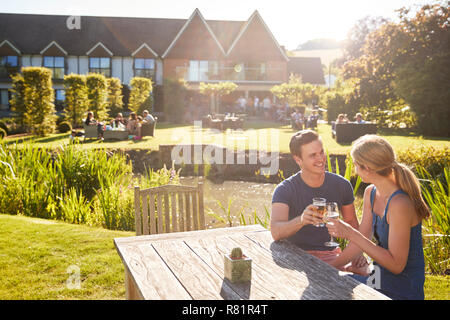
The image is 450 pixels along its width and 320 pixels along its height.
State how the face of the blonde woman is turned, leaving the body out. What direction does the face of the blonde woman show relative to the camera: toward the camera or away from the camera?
away from the camera

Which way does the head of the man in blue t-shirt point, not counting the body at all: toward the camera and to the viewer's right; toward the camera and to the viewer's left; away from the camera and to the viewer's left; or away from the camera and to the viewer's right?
toward the camera and to the viewer's right
